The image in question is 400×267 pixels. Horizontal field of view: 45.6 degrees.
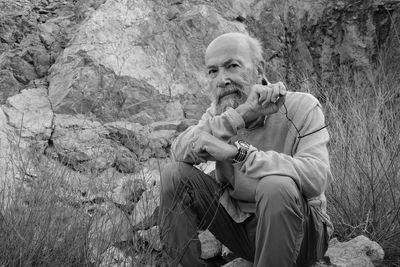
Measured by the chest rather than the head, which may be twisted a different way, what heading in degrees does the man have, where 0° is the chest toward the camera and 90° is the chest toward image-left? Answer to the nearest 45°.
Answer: approximately 45°

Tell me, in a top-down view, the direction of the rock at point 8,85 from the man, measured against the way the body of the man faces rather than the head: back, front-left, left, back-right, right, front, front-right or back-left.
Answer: right

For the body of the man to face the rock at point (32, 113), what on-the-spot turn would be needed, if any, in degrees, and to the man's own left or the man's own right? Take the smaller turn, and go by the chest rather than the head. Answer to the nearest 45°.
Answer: approximately 90° to the man's own right

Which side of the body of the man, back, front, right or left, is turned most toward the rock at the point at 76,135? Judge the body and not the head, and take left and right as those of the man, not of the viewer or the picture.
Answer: right

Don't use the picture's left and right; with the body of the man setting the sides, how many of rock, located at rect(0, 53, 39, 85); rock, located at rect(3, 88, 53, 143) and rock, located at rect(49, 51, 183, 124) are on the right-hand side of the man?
3

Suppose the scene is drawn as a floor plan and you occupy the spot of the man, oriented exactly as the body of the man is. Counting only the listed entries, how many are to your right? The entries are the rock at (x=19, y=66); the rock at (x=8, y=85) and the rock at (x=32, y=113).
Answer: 3

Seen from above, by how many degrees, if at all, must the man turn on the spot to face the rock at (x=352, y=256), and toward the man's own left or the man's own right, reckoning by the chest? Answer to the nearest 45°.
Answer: approximately 135° to the man's own left

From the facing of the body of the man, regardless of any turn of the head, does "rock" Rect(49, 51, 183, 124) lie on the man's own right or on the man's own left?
on the man's own right

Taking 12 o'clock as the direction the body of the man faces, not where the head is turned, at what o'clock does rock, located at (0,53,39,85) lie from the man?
The rock is roughly at 3 o'clock from the man.
